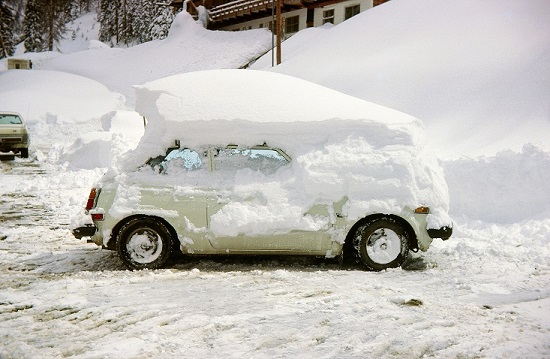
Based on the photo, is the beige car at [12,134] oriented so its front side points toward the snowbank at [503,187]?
no

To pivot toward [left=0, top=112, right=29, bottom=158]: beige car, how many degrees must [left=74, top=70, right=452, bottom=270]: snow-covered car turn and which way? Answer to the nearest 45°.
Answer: approximately 135° to its left

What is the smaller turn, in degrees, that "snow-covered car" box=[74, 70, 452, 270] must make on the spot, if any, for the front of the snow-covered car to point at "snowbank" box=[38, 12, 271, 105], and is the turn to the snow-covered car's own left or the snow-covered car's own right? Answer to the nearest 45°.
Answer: approximately 90° to the snow-covered car's own left

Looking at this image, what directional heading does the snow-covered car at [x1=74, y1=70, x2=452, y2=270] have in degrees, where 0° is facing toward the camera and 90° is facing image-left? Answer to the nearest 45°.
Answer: approximately 270°

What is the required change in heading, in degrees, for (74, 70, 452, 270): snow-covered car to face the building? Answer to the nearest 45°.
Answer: approximately 90° to its left
